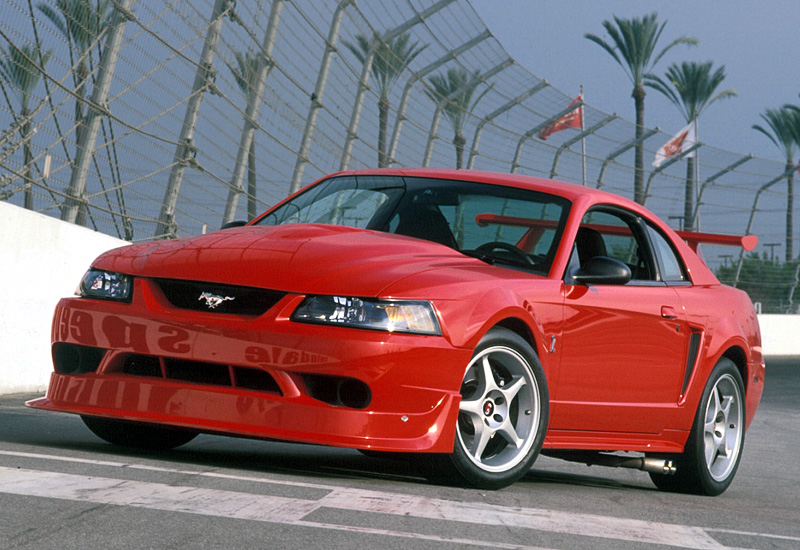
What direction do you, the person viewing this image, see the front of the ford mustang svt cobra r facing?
facing the viewer and to the left of the viewer

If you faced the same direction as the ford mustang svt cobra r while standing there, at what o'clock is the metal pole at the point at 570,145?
The metal pole is roughly at 5 o'clock from the ford mustang svt cobra r.

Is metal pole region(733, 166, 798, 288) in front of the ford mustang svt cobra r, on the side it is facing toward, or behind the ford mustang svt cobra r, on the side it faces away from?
behind

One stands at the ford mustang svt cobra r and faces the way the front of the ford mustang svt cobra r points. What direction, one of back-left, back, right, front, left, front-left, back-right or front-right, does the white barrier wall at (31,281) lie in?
right

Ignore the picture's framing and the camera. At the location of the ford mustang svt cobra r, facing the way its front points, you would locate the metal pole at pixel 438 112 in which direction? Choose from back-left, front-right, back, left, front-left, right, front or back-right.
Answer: back-right

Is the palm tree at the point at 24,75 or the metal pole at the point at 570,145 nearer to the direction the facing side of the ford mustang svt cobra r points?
the palm tree

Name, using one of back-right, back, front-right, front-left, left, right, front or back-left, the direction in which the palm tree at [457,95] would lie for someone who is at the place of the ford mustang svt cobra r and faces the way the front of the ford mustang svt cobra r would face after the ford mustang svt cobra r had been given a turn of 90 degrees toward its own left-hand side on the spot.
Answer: back-left
